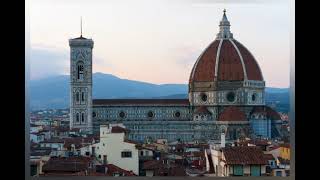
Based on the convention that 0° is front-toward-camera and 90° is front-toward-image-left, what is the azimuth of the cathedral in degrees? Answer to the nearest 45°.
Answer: approximately 90°

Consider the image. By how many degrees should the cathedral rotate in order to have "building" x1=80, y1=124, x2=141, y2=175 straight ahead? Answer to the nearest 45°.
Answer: approximately 90° to its left
